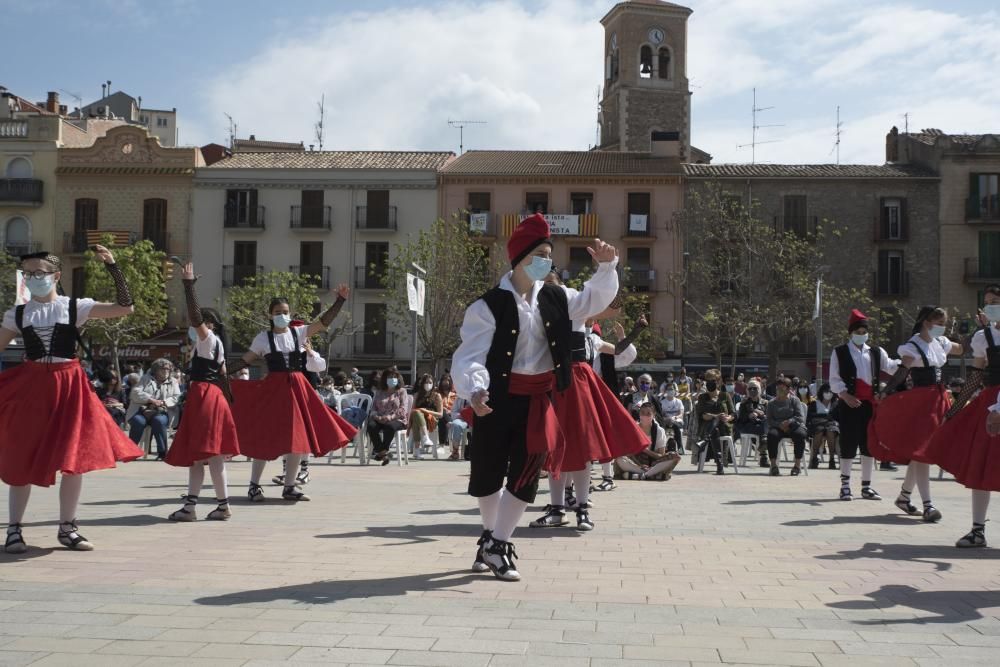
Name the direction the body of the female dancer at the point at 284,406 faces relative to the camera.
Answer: toward the camera

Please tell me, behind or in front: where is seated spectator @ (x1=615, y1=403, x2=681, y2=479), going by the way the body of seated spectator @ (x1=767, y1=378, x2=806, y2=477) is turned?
in front

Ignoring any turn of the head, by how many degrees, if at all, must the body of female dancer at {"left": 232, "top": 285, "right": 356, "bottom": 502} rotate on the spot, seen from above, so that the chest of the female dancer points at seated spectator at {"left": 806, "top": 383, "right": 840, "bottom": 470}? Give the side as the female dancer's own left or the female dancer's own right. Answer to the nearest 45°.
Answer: approximately 135° to the female dancer's own left

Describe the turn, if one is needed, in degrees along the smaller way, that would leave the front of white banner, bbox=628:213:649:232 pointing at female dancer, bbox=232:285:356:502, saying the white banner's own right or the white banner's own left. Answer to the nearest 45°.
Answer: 0° — it already faces them

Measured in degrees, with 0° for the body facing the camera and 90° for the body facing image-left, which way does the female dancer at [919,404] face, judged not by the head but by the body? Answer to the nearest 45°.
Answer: approximately 315°

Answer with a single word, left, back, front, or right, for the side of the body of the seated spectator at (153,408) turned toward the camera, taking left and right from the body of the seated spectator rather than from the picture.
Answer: front

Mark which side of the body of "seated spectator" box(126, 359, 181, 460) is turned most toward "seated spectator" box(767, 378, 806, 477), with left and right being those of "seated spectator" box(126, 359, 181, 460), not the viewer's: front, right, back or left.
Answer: left

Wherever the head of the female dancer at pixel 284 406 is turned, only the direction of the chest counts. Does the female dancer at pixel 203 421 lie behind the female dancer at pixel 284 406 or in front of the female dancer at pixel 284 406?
in front

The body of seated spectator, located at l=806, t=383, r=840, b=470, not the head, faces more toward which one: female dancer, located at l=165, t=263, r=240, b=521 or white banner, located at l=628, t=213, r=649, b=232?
the female dancer

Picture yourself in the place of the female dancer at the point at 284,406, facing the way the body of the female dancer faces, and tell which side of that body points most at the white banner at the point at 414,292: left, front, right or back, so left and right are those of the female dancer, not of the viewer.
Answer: back

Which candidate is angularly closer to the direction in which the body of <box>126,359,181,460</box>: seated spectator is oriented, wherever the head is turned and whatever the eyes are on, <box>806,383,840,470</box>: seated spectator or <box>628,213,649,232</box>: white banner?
the seated spectator

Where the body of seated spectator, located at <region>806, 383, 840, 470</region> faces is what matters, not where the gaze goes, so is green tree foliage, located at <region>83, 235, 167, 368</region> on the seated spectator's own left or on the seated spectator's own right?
on the seated spectator's own right

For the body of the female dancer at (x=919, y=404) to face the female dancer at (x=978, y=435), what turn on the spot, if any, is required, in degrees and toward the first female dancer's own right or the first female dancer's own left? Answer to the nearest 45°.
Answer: approximately 45° to the first female dancer's own right
